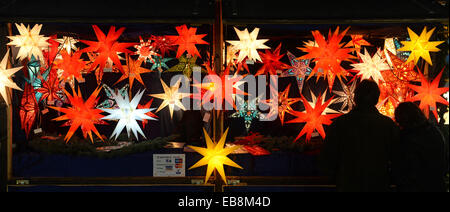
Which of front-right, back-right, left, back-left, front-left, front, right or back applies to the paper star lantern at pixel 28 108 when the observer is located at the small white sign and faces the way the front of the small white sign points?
right

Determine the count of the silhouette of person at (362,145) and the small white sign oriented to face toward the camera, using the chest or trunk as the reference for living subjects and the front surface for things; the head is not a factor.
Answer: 1

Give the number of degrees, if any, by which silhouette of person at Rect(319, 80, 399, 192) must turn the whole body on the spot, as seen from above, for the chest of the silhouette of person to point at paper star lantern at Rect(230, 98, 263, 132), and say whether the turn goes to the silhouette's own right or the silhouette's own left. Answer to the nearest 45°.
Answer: approximately 45° to the silhouette's own left

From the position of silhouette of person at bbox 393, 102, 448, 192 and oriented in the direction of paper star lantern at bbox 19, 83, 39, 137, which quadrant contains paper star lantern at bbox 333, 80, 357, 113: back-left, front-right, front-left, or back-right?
front-right

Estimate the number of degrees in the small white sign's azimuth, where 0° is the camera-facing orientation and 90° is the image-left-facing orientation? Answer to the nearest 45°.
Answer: approximately 0°

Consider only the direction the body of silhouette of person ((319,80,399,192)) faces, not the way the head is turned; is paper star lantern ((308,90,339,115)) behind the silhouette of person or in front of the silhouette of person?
in front

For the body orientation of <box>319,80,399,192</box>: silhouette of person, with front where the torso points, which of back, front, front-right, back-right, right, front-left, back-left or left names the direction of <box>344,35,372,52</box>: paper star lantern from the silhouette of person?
front

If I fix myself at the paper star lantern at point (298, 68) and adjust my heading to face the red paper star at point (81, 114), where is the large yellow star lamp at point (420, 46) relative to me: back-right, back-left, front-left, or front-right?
back-left

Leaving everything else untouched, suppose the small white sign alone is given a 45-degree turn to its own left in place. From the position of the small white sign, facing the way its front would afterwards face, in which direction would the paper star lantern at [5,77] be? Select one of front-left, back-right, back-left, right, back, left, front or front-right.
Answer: back-right

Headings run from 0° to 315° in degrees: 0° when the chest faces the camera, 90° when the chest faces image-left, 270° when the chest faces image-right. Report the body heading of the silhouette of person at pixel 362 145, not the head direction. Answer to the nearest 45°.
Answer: approximately 180°

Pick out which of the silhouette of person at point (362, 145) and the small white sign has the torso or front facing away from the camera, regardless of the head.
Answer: the silhouette of person
